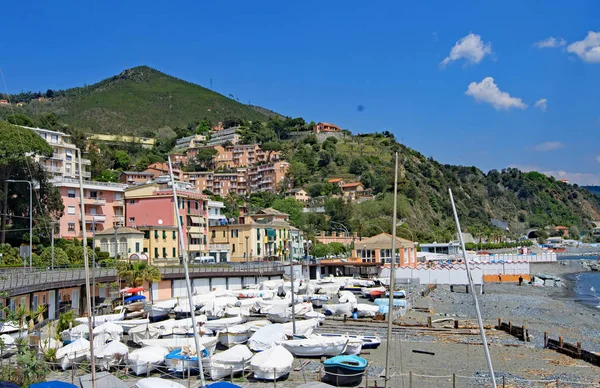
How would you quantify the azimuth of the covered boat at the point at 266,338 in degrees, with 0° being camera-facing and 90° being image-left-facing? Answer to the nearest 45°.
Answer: approximately 45°

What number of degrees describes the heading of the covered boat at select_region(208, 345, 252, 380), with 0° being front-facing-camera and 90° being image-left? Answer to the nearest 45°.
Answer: approximately 45°

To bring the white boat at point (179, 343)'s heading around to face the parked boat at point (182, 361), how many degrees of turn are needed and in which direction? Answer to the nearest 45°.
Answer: approximately 90° to its right

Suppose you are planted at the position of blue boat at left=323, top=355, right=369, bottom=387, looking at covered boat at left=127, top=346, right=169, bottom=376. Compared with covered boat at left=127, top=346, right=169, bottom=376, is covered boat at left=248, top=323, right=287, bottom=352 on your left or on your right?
right
